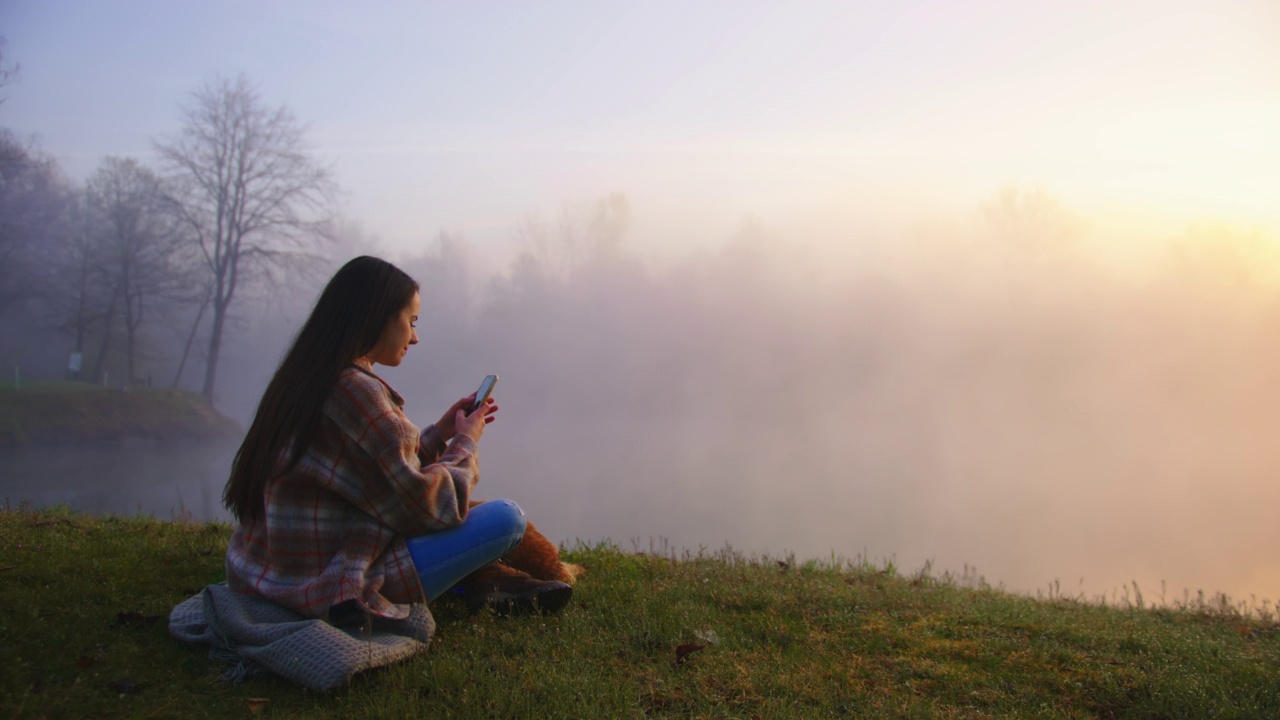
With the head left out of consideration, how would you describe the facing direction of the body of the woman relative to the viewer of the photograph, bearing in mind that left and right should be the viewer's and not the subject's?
facing to the right of the viewer

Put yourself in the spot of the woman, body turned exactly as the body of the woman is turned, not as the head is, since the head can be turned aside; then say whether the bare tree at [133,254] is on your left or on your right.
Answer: on your left

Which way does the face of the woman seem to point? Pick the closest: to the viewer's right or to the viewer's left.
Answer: to the viewer's right

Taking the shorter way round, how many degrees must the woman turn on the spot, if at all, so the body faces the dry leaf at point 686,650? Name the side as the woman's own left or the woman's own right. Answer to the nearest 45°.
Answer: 0° — they already face it
